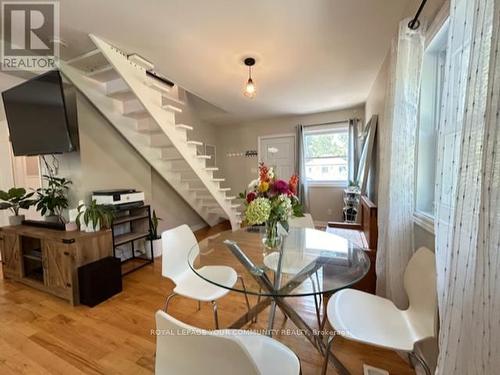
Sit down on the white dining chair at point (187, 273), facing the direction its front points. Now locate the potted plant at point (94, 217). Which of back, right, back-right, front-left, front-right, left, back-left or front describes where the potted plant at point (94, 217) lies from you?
back

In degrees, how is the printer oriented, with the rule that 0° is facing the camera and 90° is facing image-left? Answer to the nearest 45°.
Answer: approximately 315°

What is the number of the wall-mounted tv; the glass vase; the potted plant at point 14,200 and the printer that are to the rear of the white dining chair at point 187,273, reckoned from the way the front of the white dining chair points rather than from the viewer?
3

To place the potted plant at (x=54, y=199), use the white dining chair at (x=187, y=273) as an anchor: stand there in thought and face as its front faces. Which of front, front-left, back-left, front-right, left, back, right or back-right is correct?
back

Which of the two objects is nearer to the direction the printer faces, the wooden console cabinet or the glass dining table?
the glass dining table

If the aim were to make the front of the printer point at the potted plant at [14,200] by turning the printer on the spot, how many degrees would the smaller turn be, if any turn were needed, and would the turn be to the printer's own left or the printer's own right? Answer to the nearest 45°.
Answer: approximately 135° to the printer's own right

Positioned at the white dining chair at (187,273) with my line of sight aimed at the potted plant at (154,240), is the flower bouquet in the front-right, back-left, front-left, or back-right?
back-right
